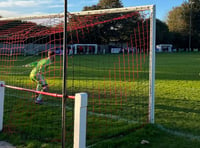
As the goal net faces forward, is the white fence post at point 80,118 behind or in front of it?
behind

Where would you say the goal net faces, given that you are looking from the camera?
facing away from the viewer and to the right of the viewer
